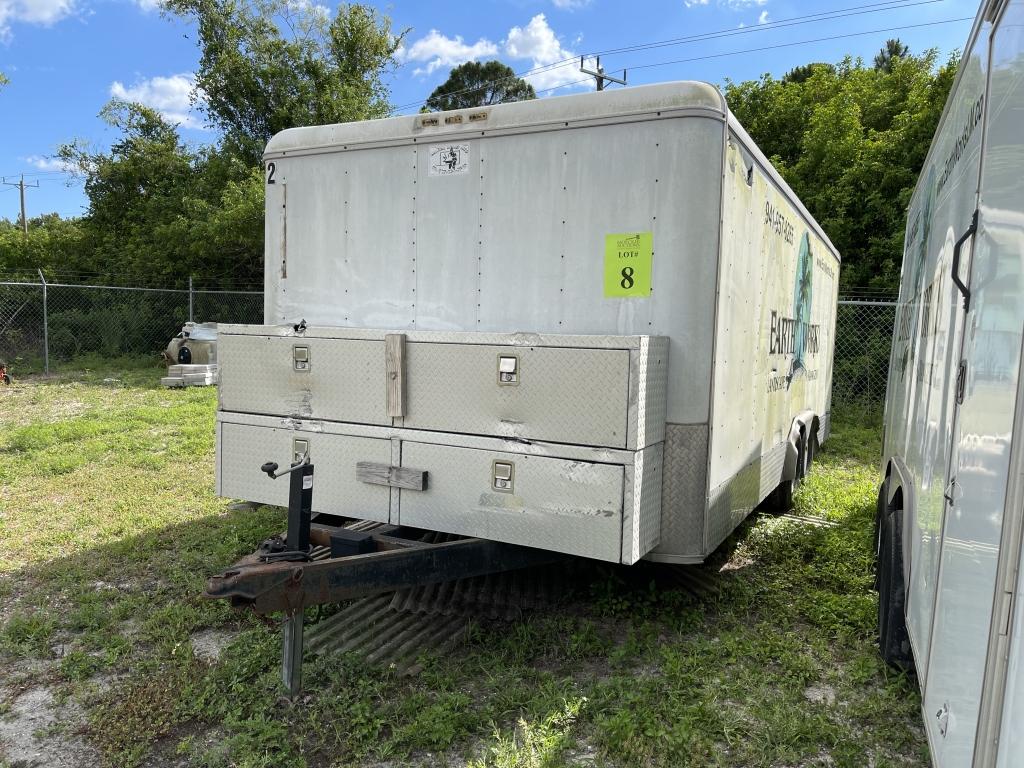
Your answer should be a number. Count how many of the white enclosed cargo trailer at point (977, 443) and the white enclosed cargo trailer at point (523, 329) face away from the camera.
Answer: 0

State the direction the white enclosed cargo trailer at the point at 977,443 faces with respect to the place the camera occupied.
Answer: facing the viewer and to the right of the viewer

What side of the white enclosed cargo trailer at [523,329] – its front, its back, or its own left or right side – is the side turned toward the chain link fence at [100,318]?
right

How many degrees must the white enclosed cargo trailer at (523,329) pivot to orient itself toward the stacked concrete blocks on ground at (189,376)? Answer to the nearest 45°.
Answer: approximately 90° to its right

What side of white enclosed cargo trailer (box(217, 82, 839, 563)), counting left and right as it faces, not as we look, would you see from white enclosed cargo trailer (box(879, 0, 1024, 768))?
left

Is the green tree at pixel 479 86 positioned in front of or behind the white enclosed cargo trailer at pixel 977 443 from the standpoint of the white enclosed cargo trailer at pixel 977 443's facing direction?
behind

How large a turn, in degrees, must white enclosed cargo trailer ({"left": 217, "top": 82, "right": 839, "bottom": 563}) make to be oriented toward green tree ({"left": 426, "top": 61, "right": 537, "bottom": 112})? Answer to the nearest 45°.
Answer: approximately 135° to its right

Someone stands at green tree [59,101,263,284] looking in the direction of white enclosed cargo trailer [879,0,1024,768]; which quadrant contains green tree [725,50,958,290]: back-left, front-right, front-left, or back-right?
front-left

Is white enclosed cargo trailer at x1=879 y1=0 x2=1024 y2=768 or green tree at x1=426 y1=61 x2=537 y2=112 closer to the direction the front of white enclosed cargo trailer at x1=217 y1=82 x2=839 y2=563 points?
the white enclosed cargo trailer

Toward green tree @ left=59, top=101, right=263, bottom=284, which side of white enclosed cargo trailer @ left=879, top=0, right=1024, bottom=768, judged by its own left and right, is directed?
back
